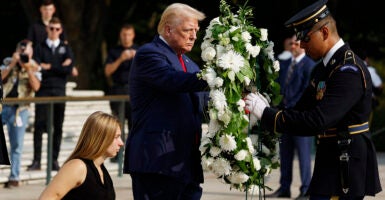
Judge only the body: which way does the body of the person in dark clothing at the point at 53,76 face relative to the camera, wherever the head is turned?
toward the camera

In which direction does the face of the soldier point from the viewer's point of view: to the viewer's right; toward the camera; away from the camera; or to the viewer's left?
to the viewer's left

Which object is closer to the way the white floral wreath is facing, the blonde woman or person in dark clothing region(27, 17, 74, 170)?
the blonde woman

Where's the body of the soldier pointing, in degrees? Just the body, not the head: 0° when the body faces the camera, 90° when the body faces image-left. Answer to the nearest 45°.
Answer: approximately 90°

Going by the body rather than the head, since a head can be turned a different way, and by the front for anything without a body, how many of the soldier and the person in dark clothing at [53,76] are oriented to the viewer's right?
0

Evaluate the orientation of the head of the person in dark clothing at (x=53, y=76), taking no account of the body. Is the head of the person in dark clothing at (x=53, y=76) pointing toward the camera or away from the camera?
toward the camera

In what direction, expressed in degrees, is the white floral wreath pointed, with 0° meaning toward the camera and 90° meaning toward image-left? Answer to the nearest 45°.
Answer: approximately 45°

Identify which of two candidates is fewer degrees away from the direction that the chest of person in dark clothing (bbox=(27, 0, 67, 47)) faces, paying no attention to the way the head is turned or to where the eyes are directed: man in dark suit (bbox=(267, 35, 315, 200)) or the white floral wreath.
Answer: the white floral wreath

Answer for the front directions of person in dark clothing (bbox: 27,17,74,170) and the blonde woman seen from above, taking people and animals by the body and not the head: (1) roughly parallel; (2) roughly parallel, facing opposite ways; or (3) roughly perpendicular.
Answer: roughly perpendicular

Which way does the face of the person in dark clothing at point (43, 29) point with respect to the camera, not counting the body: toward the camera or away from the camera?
toward the camera

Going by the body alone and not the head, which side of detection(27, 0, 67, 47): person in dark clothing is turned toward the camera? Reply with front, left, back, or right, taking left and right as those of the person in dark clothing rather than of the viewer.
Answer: front
